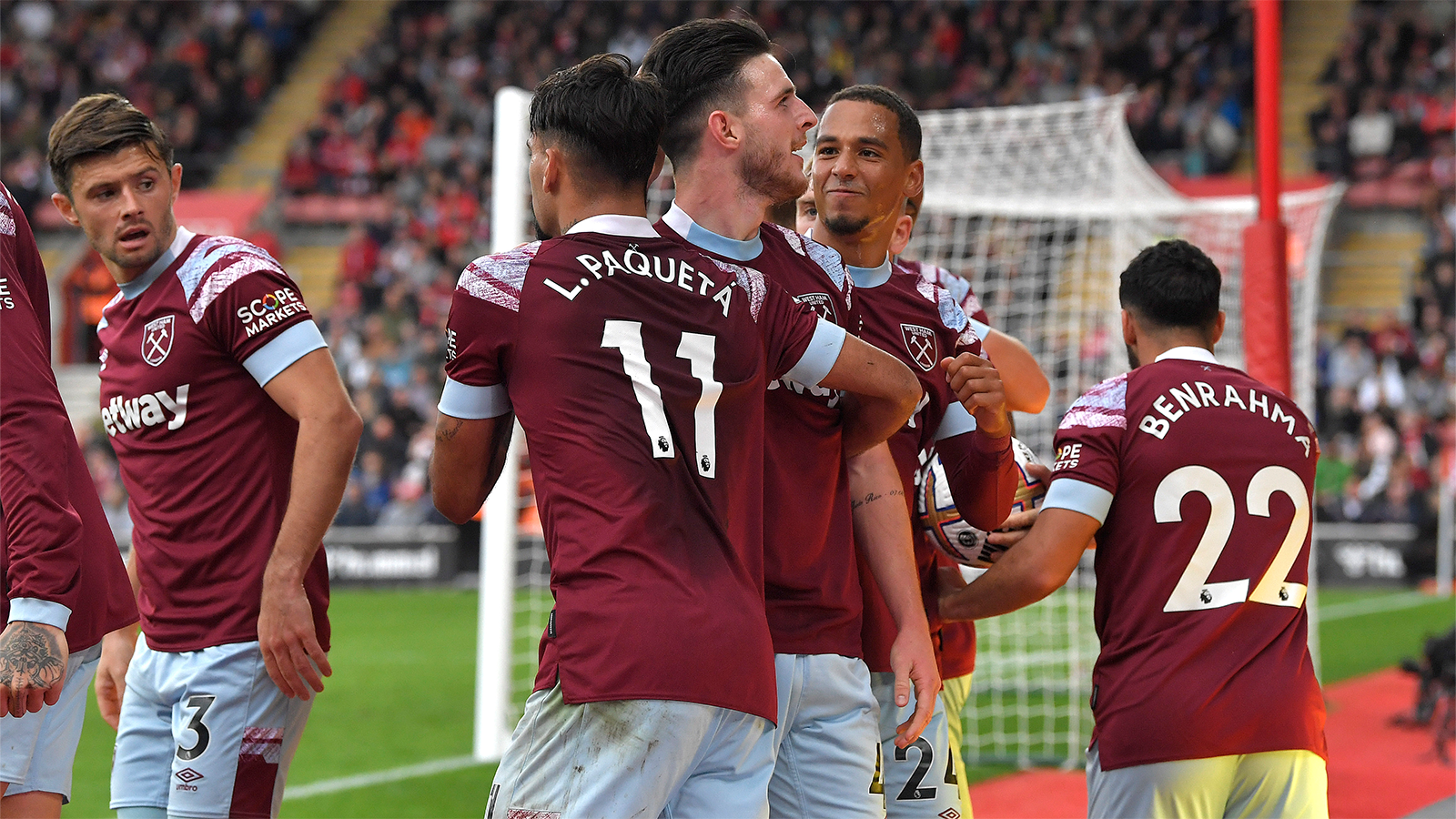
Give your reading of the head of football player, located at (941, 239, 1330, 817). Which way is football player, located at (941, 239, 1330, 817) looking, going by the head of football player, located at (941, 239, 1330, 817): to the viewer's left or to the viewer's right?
to the viewer's left

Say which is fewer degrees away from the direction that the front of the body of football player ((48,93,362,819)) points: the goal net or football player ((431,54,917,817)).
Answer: the football player

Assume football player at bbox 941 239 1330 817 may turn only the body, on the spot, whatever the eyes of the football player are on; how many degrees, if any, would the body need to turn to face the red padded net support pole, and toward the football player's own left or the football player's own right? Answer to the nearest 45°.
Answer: approximately 45° to the football player's own right

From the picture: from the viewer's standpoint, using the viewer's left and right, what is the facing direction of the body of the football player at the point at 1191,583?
facing away from the viewer and to the left of the viewer

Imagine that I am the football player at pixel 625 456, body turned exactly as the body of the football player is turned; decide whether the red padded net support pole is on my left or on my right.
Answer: on my right

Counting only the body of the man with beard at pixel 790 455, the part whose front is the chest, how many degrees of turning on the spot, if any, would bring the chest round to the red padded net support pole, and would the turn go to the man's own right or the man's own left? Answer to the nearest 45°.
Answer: approximately 90° to the man's own left

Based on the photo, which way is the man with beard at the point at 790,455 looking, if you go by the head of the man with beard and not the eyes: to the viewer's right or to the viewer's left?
to the viewer's right
